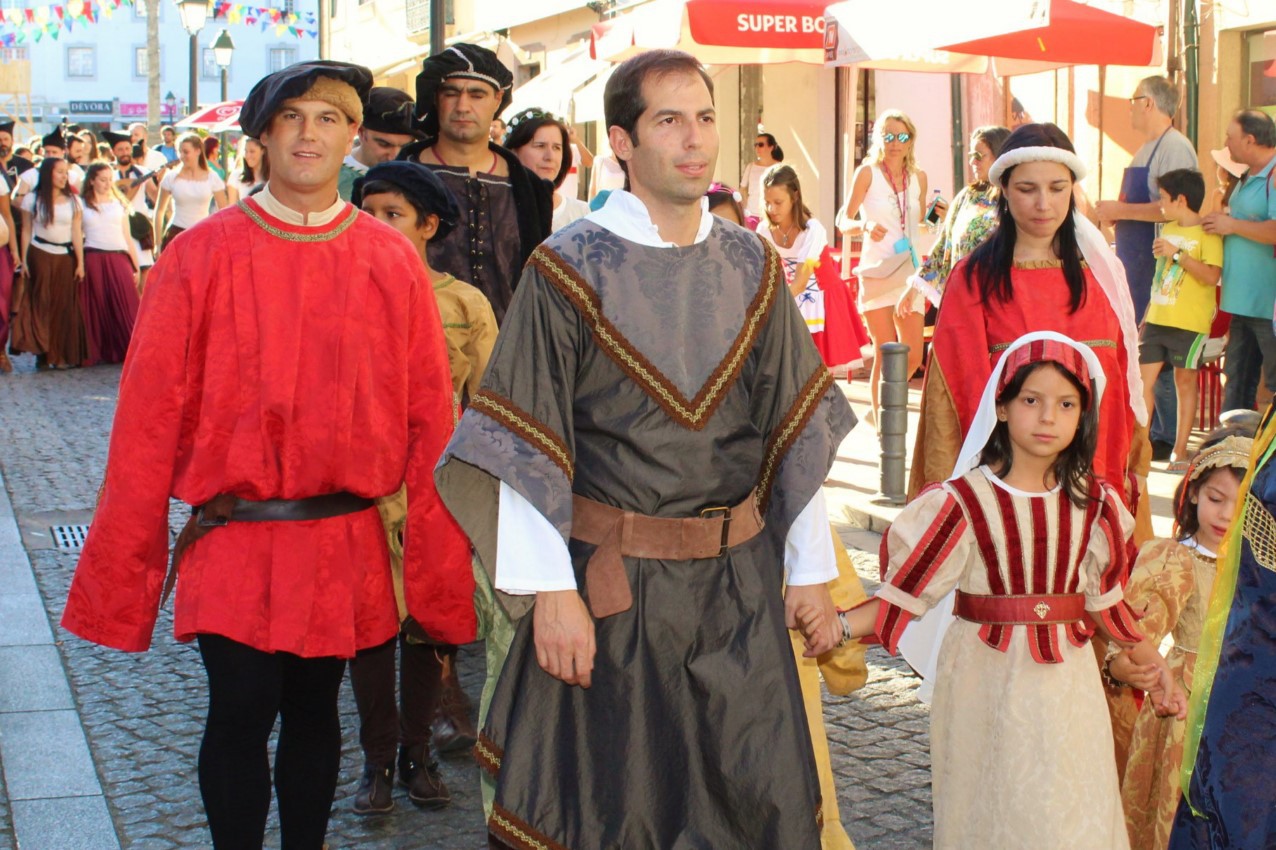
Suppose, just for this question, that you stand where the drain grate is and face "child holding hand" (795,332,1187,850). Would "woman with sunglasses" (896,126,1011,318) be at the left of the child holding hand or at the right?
left

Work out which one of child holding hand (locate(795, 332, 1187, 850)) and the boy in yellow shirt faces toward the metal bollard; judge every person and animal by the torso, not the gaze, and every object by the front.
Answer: the boy in yellow shirt

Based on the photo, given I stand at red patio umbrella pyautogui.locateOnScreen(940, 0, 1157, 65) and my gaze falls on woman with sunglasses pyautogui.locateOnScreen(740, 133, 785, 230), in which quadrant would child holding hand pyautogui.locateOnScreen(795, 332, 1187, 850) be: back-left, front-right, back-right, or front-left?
back-left

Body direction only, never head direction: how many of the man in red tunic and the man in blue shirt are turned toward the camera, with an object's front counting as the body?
1

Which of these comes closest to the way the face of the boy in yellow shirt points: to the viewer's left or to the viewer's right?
to the viewer's left

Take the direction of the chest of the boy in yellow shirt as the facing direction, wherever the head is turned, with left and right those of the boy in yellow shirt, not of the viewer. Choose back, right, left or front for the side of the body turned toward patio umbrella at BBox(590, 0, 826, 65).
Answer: right

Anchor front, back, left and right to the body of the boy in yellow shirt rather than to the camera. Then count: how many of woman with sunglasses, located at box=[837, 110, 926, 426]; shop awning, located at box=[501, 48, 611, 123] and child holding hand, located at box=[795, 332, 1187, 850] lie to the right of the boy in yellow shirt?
2

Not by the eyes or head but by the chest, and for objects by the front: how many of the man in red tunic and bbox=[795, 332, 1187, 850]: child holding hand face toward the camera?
2

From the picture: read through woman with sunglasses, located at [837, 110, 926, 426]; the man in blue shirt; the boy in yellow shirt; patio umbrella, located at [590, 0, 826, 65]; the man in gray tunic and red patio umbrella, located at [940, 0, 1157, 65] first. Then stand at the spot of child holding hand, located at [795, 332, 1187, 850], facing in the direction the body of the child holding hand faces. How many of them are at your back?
5

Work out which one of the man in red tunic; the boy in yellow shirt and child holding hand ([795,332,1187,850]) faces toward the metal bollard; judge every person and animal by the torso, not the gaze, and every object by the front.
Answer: the boy in yellow shirt

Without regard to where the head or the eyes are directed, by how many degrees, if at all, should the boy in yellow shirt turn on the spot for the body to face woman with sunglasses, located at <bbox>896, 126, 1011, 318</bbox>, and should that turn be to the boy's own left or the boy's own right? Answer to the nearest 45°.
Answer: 0° — they already face them

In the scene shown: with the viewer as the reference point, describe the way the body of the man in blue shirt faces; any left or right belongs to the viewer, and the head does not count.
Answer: facing to the left of the viewer

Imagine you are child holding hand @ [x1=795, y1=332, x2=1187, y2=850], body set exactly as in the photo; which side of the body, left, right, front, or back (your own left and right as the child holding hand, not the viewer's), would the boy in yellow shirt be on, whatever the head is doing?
back
